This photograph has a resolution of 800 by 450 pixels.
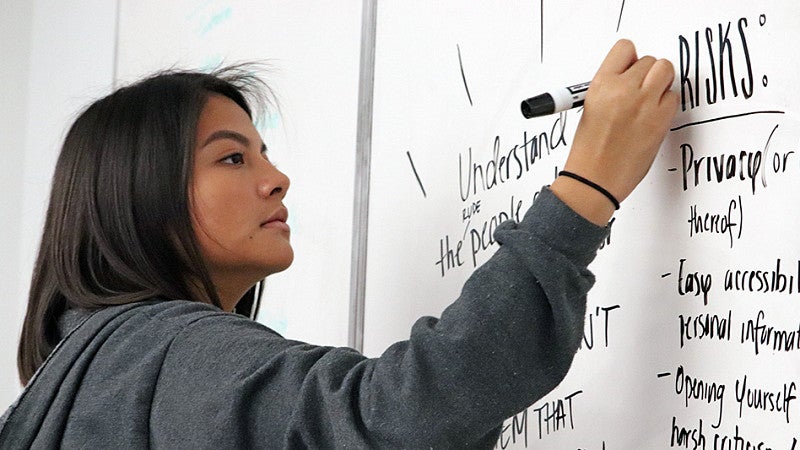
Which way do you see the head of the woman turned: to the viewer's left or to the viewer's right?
to the viewer's right

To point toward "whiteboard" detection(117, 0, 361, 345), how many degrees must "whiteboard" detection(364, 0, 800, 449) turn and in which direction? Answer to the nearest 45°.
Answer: approximately 90° to its right

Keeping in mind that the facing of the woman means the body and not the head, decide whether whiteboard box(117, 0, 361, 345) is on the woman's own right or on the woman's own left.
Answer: on the woman's own left

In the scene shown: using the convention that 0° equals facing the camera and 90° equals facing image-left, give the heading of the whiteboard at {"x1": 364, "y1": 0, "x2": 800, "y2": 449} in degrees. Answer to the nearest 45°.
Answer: approximately 45°

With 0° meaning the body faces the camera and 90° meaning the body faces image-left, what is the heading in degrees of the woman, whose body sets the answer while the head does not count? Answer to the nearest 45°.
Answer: approximately 270°
